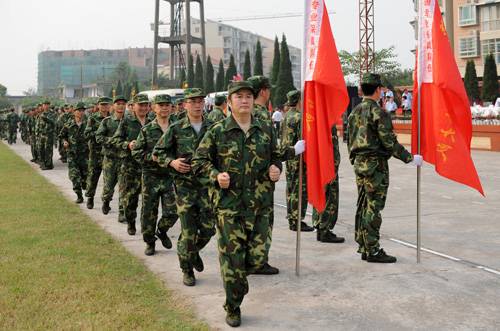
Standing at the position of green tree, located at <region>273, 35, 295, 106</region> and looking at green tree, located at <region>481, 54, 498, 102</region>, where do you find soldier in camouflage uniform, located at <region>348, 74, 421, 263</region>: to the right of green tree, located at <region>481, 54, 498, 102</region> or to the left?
right

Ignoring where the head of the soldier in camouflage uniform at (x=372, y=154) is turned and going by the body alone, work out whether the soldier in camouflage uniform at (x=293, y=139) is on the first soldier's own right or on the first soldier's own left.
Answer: on the first soldier's own left

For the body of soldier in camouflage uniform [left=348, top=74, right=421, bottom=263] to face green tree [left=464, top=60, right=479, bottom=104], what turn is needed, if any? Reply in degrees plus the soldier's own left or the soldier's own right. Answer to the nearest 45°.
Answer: approximately 45° to the soldier's own left

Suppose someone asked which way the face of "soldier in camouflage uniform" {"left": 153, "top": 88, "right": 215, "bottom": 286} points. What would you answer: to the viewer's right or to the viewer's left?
to the viewer's right

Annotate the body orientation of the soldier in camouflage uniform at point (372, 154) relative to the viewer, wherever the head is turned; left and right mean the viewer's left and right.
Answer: facing away from the viewer and to the right of the viewer
